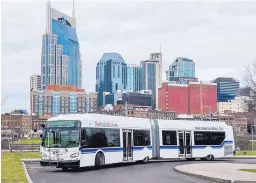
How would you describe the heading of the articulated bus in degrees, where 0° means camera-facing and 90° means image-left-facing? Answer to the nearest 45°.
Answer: approximately 45°
